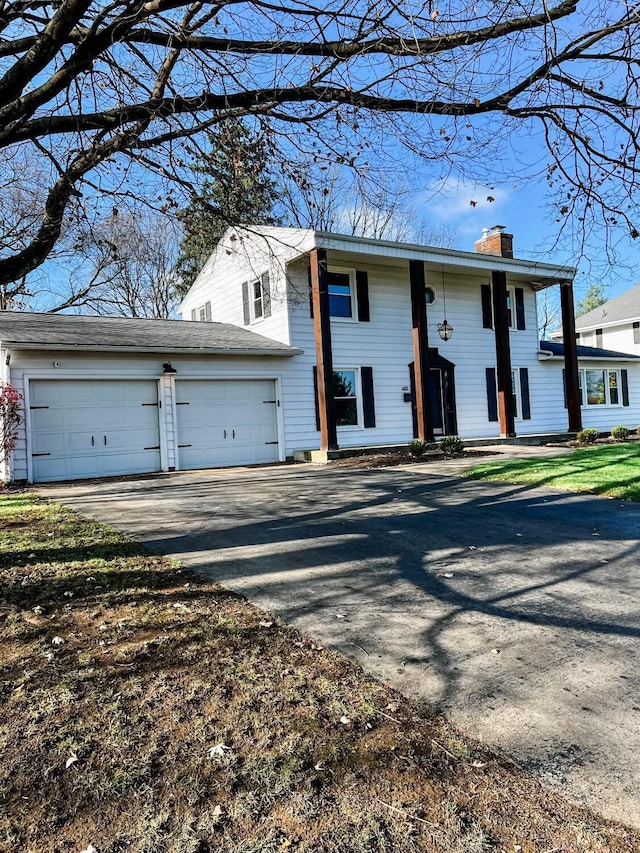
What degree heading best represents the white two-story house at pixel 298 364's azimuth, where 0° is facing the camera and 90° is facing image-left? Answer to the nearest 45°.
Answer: approximately 315°

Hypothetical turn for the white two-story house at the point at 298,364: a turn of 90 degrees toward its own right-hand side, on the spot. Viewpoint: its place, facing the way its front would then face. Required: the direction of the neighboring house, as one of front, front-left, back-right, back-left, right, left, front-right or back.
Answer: back

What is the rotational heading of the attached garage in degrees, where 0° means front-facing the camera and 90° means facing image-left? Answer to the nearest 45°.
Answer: approximately 0°
